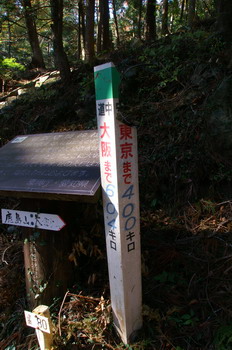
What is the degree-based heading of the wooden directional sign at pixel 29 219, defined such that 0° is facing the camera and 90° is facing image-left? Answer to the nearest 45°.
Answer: approximately 0°

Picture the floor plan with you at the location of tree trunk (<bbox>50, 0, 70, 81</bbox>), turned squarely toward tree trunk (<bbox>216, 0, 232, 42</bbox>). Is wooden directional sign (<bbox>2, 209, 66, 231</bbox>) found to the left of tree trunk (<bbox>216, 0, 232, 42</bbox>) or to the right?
right

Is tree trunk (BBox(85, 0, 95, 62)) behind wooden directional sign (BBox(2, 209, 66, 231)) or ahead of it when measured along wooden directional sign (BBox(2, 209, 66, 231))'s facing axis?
behind

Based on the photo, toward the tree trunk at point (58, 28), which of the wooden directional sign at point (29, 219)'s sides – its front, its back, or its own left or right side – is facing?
back

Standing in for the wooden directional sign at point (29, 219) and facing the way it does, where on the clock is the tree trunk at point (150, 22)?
The tree trunk is roughly at 7 o'clock from the wooden directional sign.

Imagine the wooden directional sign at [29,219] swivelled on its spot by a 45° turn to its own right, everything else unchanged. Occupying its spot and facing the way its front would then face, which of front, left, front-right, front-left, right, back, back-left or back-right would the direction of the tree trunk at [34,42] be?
back-right
